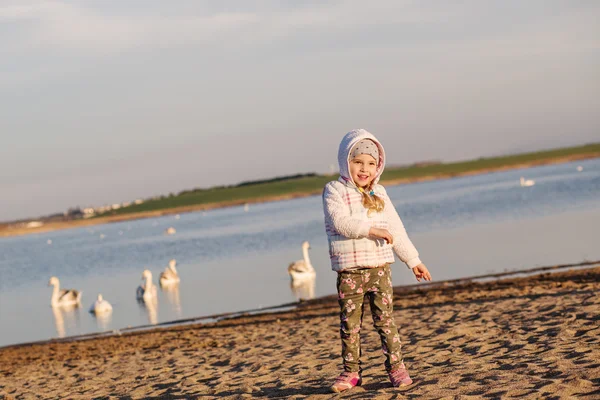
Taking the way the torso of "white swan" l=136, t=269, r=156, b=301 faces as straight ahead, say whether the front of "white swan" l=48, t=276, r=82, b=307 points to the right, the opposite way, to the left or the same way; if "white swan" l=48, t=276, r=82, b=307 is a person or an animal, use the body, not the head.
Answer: to the right

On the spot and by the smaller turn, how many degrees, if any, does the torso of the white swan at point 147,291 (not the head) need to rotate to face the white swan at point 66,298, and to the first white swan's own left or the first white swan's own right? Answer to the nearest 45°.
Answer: approximately 135° to the first white swan's own right

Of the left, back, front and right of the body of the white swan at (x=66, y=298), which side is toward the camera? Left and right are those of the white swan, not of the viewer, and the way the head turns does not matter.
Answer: left

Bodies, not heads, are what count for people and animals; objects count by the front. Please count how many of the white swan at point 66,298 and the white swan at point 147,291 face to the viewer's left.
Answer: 1

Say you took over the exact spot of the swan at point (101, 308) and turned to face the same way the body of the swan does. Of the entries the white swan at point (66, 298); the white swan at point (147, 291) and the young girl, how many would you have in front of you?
1

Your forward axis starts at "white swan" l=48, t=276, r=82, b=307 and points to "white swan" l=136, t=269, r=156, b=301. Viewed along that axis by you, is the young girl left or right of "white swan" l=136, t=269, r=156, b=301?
right

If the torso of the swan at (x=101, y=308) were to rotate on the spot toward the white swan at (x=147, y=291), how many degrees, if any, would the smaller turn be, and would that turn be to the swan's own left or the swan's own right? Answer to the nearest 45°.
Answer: approximately 135° to the swan's own left

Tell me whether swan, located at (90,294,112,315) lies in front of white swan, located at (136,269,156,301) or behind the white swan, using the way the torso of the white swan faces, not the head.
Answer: in front

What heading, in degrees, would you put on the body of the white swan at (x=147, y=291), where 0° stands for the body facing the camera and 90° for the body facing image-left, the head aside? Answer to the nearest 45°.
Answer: approximately 0°
